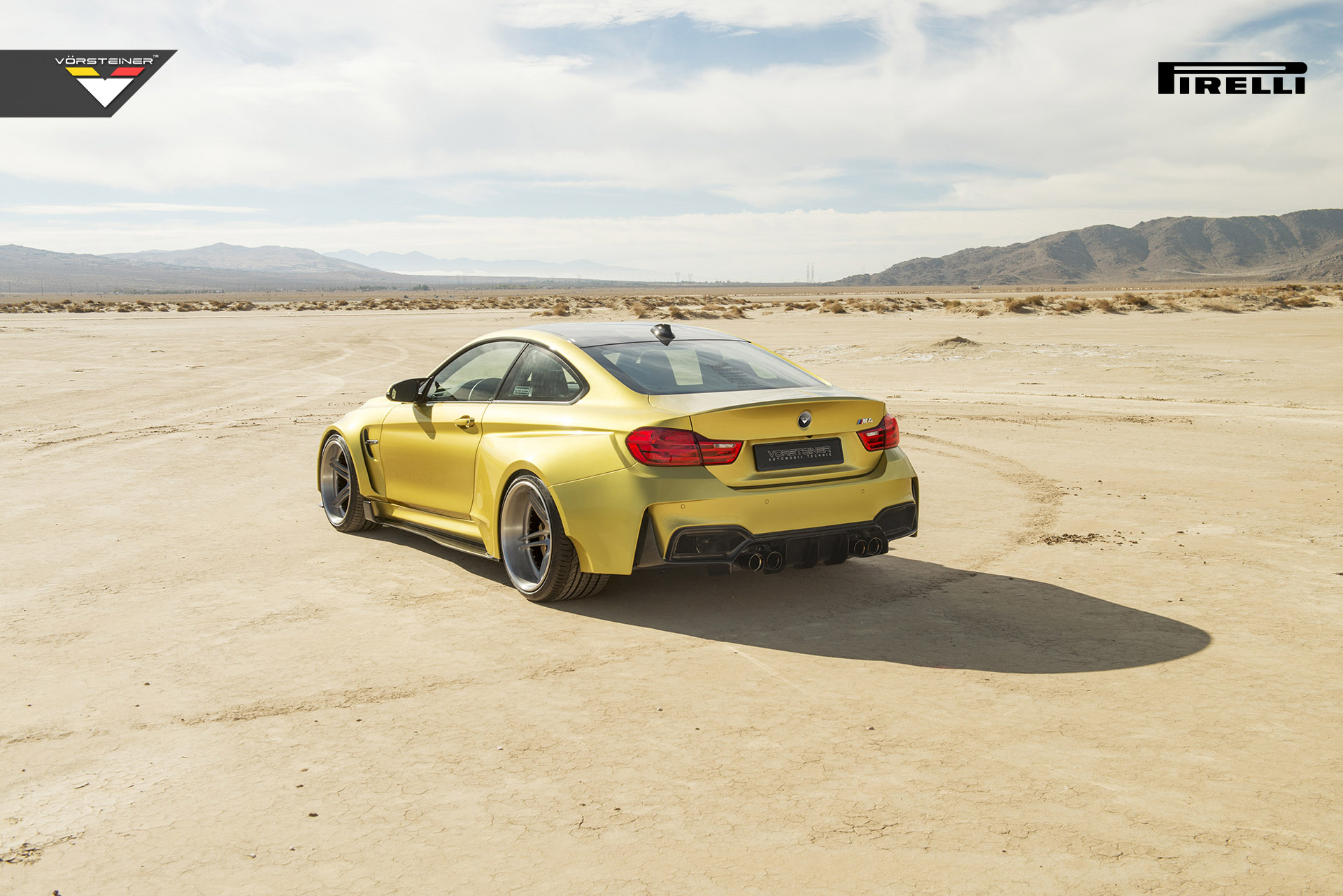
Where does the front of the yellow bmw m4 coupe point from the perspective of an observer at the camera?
facing away from the viewer and to the left of the viewer
